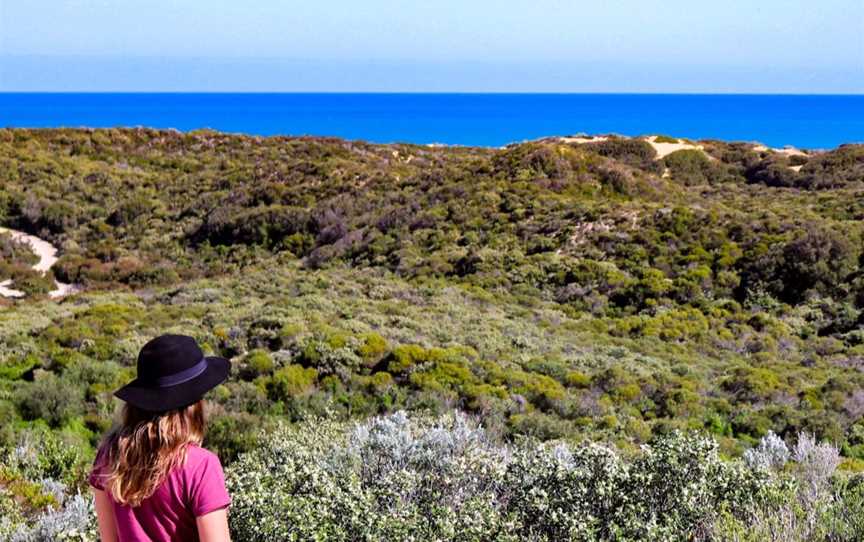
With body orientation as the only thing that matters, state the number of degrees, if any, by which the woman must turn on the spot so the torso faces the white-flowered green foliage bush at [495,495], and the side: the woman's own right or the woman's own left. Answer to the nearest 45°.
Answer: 0° — they already face it

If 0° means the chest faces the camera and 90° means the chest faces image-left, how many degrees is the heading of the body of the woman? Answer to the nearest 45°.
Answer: approximately 225°

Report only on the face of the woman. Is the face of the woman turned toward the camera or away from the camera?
away from the camera

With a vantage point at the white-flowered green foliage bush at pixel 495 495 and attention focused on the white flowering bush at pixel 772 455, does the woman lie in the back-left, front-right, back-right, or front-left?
back-right

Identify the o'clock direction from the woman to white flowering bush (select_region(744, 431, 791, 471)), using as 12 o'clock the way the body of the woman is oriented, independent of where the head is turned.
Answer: The white flowering bush is roughly at 1 o'clock from the woman.
